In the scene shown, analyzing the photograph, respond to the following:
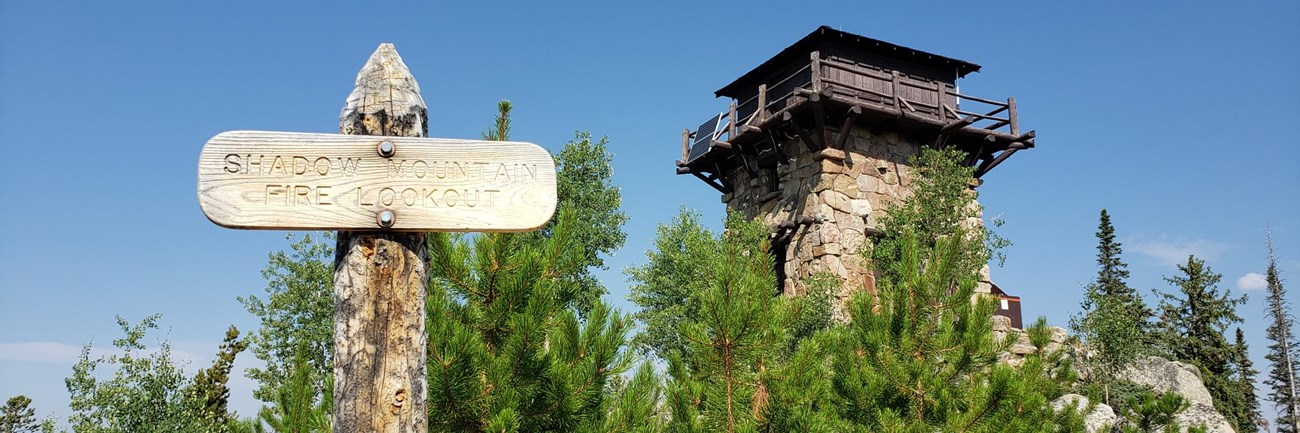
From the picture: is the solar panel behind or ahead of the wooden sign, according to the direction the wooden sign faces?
behind

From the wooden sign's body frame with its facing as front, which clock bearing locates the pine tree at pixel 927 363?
The pine tree is roughly at 8 o'clock from the wooden sign.

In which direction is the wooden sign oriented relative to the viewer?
toward the camera

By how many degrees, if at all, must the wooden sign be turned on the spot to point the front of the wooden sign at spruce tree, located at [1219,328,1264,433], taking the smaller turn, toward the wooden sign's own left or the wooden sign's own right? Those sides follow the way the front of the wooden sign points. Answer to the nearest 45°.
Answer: approximately 135° to the wooden sign's own left

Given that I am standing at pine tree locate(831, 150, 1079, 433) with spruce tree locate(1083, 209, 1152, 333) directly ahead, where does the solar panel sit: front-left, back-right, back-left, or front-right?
front-left

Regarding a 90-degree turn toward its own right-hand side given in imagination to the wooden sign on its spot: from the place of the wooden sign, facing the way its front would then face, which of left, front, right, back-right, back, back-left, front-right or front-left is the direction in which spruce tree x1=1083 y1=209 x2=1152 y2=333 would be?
back-right

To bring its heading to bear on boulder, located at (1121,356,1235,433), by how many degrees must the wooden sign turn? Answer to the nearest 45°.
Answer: approximately 135° to its left

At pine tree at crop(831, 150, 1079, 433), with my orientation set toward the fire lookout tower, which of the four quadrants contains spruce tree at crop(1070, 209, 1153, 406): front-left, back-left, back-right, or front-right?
front-right

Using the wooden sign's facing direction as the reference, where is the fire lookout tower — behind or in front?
behind

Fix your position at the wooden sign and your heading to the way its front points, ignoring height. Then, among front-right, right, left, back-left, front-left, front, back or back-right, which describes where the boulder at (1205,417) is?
back-left

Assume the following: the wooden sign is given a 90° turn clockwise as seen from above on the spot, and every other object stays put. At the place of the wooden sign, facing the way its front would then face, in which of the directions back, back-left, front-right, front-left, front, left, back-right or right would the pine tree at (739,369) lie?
back-right

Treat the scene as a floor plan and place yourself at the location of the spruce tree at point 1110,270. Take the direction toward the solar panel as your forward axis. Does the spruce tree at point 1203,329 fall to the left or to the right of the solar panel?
left
